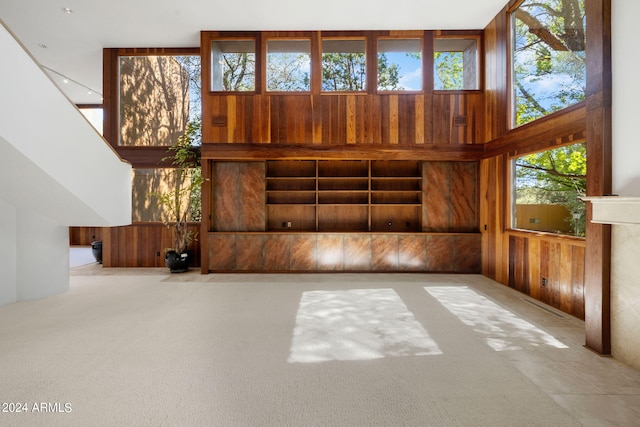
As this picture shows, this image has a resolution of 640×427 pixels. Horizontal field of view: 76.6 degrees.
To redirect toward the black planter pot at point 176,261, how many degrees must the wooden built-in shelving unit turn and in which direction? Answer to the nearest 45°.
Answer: approximately 90° to its right

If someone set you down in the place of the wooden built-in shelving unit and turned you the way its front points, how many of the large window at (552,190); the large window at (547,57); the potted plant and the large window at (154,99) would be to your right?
2

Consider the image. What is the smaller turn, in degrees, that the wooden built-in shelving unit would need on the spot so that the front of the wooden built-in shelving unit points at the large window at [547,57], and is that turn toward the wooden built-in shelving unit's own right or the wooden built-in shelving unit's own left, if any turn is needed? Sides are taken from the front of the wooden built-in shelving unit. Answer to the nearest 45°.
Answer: approximately 45° to the wooden built-in shelving unit's own left

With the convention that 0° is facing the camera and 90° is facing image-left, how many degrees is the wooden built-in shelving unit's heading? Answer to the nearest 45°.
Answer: approximately 0°

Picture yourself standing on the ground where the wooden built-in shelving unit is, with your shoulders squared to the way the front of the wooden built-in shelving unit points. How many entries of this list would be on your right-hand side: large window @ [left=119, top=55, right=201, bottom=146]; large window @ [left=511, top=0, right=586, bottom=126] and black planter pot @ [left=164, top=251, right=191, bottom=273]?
2

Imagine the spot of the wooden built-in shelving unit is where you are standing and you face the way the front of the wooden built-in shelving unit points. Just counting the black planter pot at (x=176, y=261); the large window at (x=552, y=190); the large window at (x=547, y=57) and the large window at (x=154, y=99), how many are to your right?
2

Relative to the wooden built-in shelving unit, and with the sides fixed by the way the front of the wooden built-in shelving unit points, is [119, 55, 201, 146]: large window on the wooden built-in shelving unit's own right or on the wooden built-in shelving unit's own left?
on the wooden built-in shelving unit's own right

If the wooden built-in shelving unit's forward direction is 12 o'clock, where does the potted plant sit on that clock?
The potted plant is roughly at 3 o'clock from the wooden built-in shelving unit.

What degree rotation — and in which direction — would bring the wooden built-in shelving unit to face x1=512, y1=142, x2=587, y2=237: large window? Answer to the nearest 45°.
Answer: approximately 45° to its left
